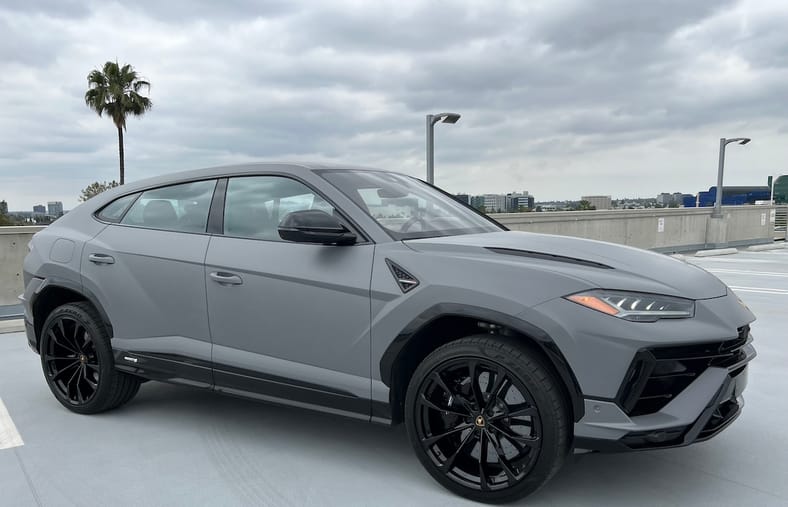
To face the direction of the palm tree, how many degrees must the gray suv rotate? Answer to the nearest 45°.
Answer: approximately 180°

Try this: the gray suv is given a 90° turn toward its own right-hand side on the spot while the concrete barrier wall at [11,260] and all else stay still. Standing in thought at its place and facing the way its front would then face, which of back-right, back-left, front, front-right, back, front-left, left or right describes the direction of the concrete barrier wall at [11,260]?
right

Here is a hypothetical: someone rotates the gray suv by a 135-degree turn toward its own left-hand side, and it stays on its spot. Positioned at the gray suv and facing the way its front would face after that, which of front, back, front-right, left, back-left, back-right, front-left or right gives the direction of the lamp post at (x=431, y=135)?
front

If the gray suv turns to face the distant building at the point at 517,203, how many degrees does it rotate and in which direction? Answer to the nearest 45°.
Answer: approximately 135° to its left
